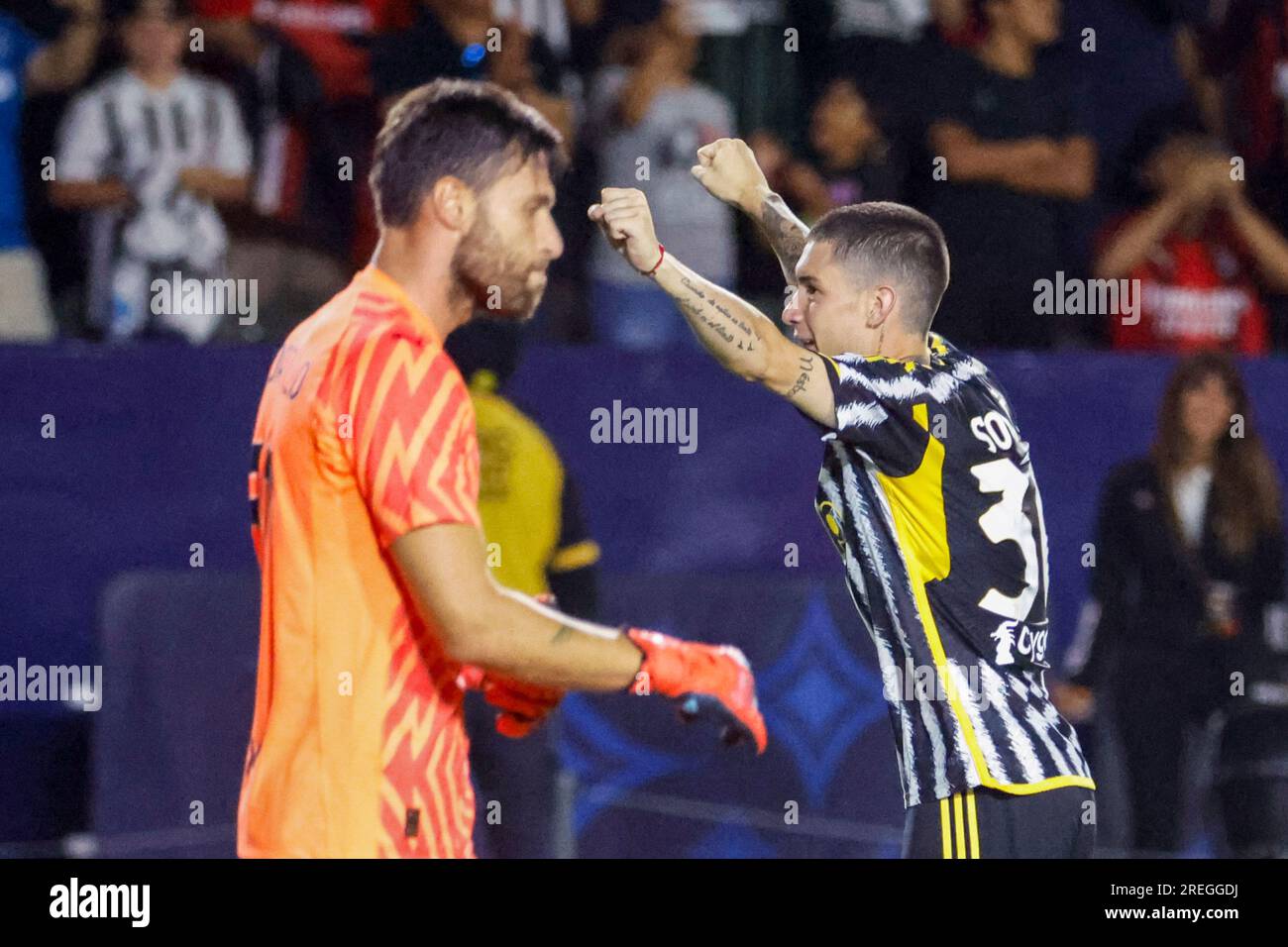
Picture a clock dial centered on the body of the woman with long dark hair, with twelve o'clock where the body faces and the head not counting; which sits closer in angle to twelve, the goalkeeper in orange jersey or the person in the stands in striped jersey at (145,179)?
the goalkeeper in orange jersey

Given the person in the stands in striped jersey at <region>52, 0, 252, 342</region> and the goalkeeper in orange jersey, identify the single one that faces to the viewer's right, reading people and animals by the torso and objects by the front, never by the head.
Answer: the goalkeeper in orange jersey

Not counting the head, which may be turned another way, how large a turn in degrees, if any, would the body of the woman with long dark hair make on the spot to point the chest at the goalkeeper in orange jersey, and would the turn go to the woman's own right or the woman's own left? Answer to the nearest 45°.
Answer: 0° — they already face them

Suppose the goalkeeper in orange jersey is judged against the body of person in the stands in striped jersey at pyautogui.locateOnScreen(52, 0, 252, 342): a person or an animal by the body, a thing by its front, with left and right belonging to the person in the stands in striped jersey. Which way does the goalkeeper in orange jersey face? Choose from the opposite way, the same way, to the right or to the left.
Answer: to the left

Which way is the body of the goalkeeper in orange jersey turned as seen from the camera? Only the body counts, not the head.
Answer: to the viewer's right

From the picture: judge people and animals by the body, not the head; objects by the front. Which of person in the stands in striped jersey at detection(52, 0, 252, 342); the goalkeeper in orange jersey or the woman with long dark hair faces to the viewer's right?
the goalkeeper in orange jersey

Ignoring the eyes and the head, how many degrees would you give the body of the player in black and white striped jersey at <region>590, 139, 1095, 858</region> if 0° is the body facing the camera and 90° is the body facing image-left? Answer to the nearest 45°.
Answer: approximately 90°

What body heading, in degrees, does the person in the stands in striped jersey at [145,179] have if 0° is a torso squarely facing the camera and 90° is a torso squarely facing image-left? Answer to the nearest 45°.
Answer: approximately 0°

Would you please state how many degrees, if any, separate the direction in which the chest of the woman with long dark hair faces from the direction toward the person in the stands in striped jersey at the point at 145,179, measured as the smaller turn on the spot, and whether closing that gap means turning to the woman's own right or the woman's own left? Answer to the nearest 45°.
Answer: approximately 90° to the woman's own right

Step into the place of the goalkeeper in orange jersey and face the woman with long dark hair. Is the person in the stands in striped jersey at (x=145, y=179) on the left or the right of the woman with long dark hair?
left
